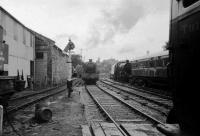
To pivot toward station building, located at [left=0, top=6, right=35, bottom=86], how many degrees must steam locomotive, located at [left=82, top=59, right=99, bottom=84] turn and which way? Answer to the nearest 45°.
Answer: approximately 45° to its right

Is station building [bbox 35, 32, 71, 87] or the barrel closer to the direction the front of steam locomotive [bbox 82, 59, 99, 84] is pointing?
the barrel

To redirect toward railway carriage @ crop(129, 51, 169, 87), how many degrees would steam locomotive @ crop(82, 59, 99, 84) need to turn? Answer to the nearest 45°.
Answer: approximately 45° to its left

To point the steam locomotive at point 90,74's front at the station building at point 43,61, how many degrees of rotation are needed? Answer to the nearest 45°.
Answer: approximately 45° to its right

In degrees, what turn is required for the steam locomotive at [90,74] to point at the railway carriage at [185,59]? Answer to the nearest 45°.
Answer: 0° — it already faces it

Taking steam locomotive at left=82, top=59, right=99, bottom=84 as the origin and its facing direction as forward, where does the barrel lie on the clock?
The barrel is roughly at 12 o'clock from the steam locomotive.

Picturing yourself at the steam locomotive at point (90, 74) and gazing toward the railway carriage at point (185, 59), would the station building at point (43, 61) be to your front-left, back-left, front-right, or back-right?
front-right

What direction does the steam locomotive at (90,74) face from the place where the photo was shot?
facing the viewer

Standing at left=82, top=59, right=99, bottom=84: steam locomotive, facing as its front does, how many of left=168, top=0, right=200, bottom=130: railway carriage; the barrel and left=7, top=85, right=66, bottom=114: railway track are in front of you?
3

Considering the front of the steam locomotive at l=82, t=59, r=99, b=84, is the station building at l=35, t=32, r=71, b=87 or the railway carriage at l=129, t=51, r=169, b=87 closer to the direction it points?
the railway carriage

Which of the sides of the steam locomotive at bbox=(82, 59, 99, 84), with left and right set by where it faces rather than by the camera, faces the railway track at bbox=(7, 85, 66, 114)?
front
